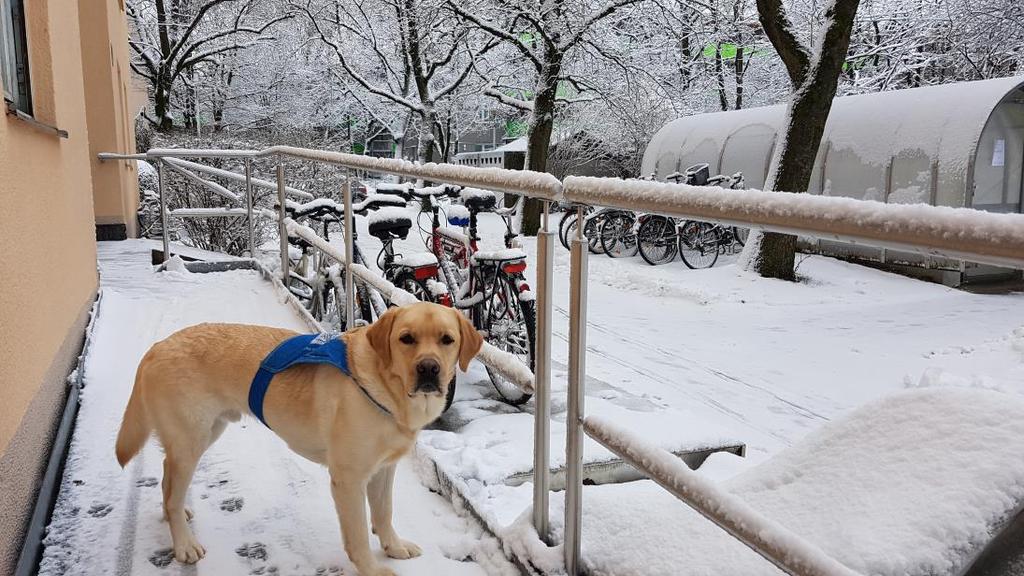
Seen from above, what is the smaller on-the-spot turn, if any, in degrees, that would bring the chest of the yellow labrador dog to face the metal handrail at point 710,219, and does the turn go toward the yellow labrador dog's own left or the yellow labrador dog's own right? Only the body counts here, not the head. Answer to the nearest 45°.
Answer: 0° — it already faces it

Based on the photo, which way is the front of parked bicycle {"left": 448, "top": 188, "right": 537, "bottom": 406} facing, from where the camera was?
facing away from the viewer and to the left of the viewer

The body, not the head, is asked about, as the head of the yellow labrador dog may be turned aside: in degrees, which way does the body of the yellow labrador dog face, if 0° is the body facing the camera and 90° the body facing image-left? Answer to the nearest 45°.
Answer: approximately 315°

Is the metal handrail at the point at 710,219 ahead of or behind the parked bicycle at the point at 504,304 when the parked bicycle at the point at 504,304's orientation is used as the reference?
behind

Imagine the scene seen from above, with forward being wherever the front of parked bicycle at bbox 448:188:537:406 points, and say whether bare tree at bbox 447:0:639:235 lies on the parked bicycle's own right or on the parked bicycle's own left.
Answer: on the parked bicycle's own right

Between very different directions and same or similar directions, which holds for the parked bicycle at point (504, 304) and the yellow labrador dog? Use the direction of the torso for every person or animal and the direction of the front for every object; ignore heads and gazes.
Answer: very different directions
